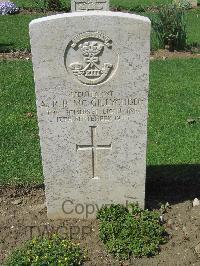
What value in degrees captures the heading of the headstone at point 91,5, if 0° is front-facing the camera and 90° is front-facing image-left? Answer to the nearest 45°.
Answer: approximately 0°

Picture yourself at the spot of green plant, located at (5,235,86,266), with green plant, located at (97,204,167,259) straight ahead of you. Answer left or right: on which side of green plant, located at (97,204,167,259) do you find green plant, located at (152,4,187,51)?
left

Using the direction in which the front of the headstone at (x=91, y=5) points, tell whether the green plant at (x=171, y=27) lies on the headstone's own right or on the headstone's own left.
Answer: on the headstone's own left

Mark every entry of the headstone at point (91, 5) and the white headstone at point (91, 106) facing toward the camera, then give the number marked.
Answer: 2

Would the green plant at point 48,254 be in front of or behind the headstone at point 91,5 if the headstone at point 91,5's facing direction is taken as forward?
in front

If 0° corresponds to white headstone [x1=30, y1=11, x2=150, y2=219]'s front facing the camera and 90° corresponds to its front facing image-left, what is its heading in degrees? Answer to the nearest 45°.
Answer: approximately 0°

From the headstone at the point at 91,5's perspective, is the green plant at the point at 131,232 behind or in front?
in front

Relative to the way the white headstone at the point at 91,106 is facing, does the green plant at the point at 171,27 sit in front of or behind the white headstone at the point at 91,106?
behind
